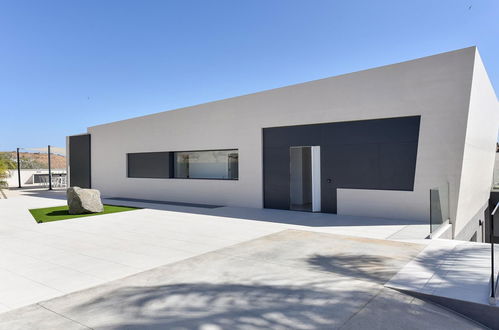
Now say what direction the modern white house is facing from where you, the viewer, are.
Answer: facing the viewer and to the left of the viewer

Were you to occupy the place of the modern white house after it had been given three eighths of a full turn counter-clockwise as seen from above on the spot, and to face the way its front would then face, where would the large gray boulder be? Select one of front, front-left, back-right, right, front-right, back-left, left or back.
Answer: back
